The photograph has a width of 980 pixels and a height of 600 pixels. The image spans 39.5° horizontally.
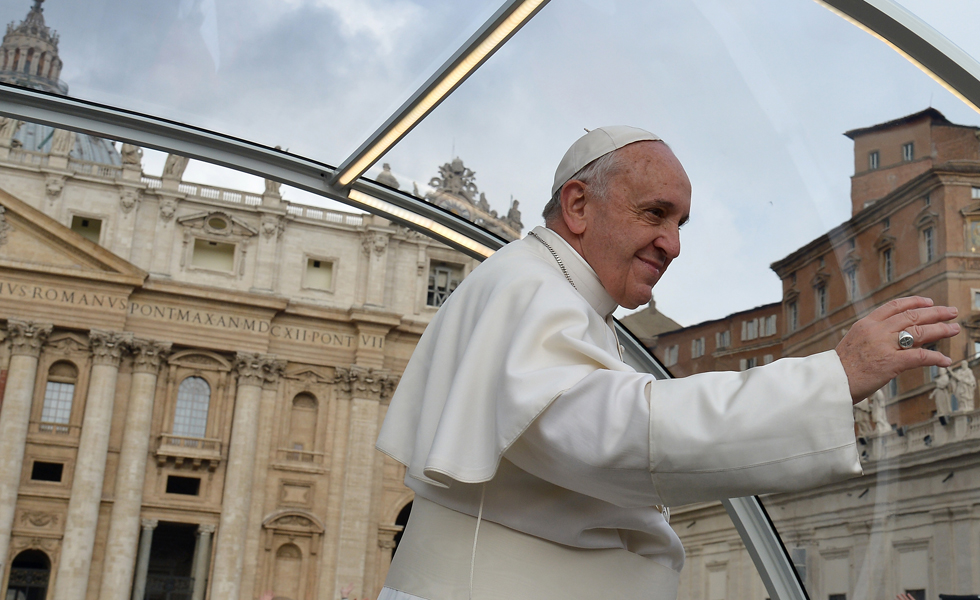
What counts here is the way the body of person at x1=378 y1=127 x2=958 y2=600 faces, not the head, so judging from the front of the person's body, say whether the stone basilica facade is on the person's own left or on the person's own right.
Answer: on the person's own left

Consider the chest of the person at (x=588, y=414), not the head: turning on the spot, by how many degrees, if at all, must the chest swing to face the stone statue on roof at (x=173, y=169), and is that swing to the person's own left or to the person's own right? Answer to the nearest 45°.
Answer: approximately 135° to the person's own left

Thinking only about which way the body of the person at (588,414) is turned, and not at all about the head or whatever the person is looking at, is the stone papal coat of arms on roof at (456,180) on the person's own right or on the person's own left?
on the person's own left

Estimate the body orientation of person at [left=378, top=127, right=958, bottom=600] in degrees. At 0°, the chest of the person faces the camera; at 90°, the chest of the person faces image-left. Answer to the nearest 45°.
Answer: approximately 270°

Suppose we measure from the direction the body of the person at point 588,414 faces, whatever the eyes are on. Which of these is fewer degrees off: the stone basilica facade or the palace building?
the palace building

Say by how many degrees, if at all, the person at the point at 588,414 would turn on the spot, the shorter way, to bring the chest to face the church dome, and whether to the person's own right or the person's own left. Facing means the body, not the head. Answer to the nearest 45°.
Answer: approximately 135° to the person's own left

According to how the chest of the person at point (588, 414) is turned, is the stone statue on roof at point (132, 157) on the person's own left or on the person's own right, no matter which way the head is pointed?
on the person's own left
